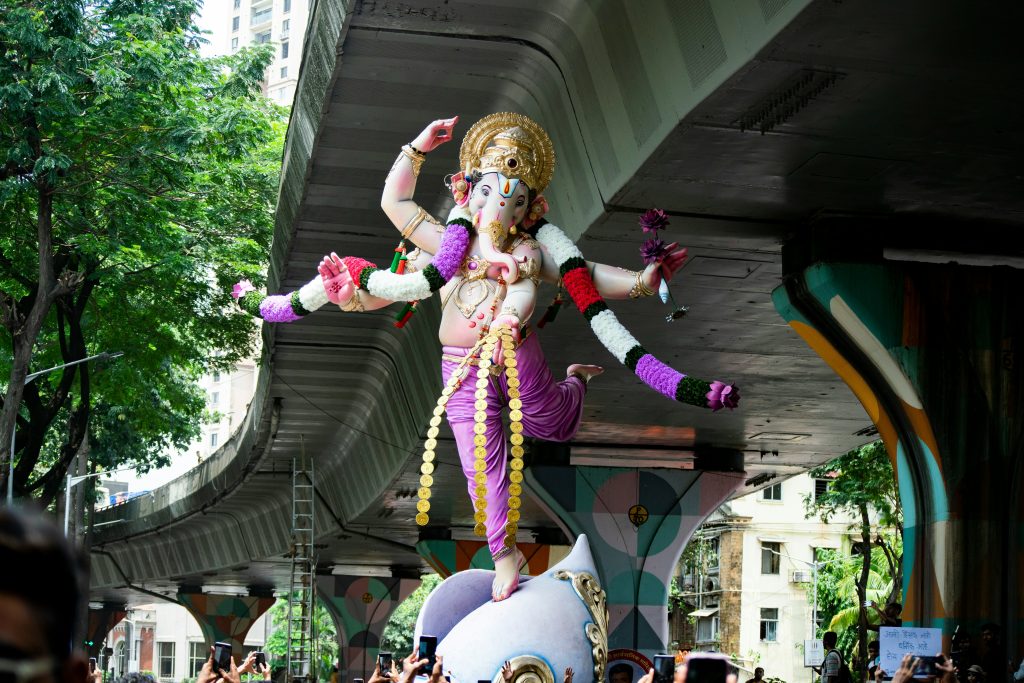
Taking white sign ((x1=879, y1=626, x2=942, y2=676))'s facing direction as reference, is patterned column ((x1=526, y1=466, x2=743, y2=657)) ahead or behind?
behind

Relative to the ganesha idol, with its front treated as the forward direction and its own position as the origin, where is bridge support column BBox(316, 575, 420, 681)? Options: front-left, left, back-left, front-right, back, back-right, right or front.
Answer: back

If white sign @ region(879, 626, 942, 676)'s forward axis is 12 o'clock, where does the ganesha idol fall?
The ganesha idol is roughly at 2 o'clock from the white sign.

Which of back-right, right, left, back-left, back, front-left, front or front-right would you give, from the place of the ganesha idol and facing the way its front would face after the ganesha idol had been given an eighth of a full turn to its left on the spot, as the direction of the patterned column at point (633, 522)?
back-left

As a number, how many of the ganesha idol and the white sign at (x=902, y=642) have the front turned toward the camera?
2

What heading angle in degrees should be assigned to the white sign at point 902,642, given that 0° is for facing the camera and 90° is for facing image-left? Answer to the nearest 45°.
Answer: approximately 0°

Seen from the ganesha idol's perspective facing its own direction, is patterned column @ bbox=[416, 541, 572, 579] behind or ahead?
behind

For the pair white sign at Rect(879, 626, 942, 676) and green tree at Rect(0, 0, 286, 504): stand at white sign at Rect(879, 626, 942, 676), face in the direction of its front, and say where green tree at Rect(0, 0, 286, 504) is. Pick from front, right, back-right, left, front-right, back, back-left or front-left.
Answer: back-right

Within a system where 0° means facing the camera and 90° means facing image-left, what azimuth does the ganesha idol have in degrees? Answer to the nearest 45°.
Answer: approximately 0°
